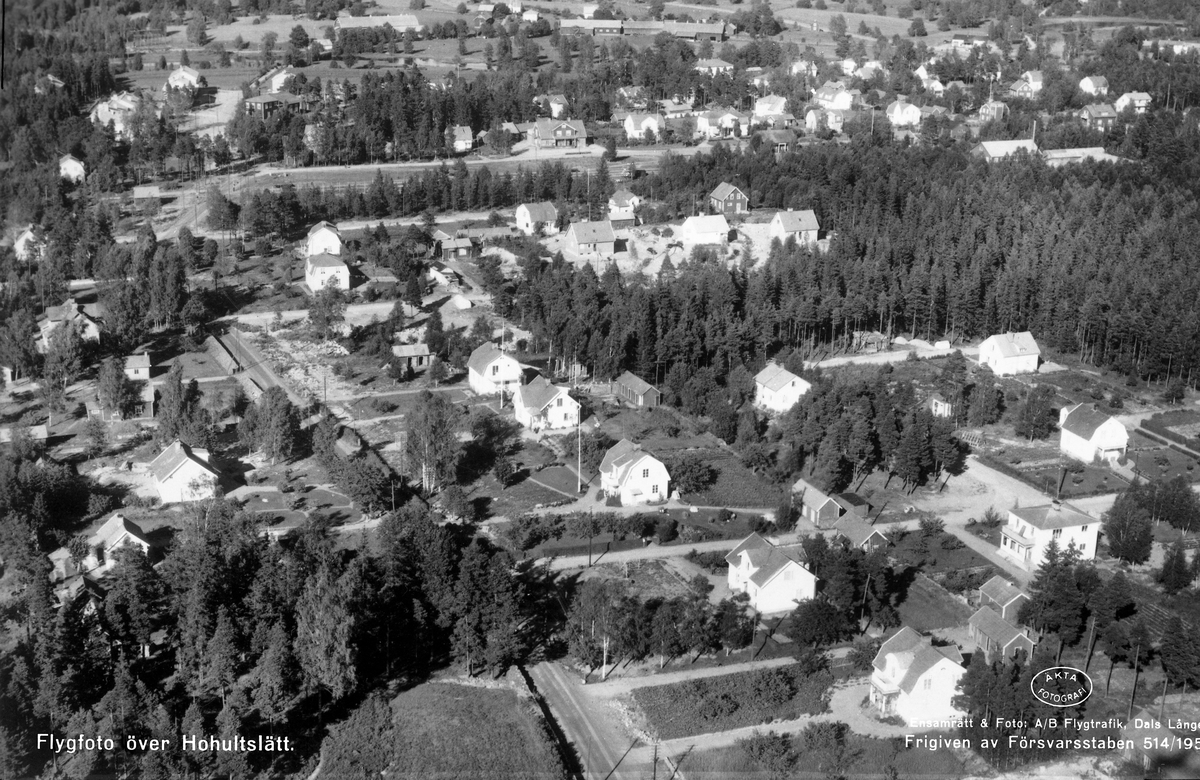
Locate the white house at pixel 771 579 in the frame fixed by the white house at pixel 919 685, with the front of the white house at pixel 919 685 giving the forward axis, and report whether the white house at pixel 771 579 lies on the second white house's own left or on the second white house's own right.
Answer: on the second white house's own right

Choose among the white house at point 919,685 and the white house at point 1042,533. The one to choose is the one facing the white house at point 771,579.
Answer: the white house at point 1042,533

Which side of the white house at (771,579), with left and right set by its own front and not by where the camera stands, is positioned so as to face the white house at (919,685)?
left

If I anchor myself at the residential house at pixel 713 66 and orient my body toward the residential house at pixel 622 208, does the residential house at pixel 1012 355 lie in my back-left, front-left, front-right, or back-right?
front-left

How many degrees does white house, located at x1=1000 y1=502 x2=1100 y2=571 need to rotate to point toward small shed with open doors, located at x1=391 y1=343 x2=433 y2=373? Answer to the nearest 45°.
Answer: approximately 45° to its right

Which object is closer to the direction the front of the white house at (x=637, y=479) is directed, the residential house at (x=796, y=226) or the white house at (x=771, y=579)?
the white house

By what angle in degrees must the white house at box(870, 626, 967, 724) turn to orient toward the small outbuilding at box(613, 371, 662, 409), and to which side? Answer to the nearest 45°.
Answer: approximately 90° to its right

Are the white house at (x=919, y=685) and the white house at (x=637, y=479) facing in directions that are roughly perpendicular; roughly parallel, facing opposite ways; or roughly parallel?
roughly parallel

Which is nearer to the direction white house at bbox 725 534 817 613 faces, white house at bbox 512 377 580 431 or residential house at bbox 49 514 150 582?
the residential house

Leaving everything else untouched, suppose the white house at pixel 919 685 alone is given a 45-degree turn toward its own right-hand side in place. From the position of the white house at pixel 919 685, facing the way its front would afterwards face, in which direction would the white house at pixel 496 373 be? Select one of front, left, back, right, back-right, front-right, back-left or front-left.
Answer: front-right

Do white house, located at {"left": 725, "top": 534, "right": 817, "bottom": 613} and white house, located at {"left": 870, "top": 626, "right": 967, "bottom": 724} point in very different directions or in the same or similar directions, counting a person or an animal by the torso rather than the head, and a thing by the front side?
same or similar directions

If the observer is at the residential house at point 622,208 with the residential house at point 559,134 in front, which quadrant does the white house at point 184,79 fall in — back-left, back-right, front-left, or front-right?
front-left

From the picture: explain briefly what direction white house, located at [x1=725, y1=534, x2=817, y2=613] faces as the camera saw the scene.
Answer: facing the viewer and to the left of the viewer
